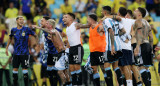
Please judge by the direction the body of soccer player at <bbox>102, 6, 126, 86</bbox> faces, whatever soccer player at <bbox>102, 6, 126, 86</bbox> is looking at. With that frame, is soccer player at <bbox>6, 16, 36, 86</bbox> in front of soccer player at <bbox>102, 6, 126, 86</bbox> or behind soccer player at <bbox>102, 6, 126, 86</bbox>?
in front

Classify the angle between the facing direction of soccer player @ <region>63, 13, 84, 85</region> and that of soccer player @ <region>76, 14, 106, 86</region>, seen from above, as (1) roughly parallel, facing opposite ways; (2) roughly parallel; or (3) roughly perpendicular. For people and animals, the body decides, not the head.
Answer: roughly parallel

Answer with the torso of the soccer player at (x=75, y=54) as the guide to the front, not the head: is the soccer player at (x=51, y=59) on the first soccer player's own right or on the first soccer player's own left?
on the first soccer player's own right

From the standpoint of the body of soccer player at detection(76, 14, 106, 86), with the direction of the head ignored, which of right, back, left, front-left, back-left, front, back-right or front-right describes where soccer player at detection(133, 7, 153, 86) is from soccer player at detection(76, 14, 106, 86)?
back-left

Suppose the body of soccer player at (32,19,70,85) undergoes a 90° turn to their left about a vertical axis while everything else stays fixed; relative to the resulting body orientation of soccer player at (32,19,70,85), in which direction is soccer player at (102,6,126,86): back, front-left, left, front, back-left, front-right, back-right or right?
front-left

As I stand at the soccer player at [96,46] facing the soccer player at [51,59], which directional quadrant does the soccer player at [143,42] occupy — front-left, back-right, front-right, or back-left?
back-right

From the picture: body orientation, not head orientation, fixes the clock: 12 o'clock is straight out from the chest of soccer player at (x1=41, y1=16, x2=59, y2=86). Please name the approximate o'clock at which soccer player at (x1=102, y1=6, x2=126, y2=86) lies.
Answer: soccer player at (x1=102, y1=6, x2=126, y2=86) is roughly at 9 o'clock from soccer player at (x1=41, y1=16, x2=59, y2=86).

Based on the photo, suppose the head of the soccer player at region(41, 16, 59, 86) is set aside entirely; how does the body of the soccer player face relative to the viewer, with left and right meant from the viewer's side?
facing the viewer and to the left of the viewer
